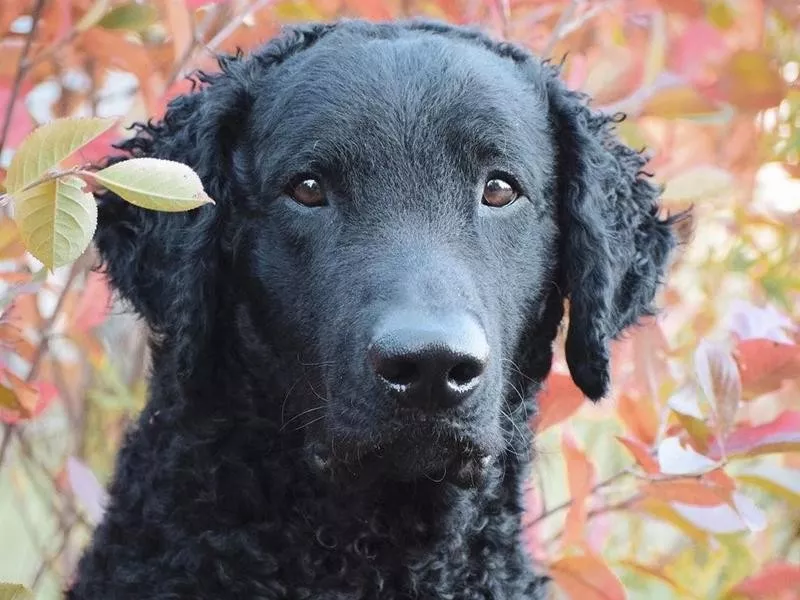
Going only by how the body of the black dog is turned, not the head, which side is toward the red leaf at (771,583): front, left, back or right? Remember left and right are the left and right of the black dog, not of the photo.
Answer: left

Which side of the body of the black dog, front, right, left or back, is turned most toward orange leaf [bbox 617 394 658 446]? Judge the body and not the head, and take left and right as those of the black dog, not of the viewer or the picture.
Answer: left

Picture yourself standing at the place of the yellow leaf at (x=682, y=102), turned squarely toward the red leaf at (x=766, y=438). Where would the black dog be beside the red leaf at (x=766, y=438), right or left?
right

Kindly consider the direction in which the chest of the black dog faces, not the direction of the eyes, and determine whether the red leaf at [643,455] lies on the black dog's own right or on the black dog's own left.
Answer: on the black dog's own left

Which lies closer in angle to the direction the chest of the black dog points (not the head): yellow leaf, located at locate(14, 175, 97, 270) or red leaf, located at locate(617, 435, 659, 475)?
the yellow leaf

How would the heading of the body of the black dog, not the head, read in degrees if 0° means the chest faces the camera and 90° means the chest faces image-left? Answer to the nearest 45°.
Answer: approximately 0°

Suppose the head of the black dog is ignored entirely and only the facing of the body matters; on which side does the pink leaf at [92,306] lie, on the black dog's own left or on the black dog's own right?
on the black dog's own right

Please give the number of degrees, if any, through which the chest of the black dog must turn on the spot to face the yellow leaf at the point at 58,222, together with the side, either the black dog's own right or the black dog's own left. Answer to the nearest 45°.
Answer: approximately 45° to the black dog's own right

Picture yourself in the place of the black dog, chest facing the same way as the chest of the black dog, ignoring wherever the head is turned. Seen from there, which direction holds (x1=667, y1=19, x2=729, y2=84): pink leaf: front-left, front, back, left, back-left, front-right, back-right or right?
back-left

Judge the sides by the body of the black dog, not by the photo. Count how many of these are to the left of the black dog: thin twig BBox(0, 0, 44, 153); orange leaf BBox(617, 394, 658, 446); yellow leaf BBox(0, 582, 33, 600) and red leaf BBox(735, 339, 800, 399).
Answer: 2

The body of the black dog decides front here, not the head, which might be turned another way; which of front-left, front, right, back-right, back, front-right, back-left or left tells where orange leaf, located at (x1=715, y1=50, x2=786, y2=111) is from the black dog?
back-left

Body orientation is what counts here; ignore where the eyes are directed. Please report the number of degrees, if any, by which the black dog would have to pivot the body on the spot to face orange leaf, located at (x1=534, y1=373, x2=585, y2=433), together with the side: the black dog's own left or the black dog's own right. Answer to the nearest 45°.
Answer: approximately 90° to the black dog's own left

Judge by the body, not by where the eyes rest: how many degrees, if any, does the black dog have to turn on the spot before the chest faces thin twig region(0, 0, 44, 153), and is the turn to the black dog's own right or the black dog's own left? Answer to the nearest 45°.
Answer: approximately 135° to the black dog's own right

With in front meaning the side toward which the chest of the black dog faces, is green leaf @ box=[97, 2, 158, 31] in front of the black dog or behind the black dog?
behind
